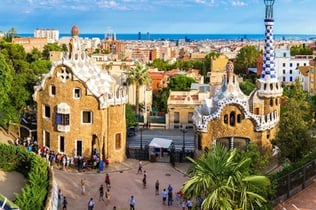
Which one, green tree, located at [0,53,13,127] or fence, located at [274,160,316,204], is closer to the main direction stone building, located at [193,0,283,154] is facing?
the fence

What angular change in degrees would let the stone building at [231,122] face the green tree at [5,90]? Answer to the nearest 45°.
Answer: approximately 90° to its right

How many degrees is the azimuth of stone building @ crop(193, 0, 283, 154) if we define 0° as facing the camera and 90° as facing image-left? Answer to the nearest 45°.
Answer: approximately 0°

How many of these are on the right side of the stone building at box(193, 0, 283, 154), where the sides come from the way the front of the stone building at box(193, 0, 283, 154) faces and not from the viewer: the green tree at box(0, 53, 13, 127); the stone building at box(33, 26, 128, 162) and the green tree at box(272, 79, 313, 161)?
2

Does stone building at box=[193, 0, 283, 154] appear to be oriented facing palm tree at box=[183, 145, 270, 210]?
yes

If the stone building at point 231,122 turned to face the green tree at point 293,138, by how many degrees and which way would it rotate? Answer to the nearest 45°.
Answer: approximately 45° to its left

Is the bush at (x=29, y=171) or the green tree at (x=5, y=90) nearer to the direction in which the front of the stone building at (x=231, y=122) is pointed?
the bush

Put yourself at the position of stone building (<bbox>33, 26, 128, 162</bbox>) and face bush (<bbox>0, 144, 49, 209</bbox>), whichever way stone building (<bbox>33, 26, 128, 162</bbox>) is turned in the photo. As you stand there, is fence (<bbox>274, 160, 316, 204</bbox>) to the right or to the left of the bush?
left

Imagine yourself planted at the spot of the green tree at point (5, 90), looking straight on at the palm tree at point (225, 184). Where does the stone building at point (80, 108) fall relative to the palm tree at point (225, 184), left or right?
left

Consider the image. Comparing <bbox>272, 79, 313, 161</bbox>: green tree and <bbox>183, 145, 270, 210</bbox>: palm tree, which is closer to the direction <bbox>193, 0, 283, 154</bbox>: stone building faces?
the palm tree

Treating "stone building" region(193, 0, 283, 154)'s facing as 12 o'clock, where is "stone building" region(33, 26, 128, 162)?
"stone building" region(33, 26, 128, 162) is roughly at 3 o'clock from "stone building" region(193, 0, 283, 154).
